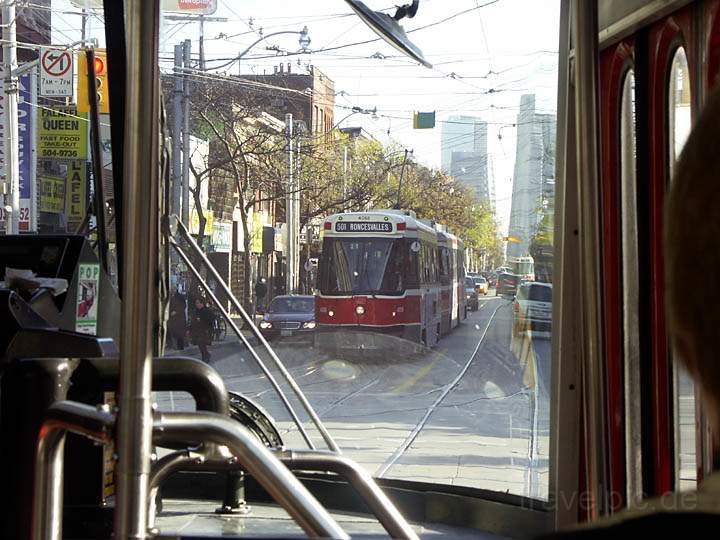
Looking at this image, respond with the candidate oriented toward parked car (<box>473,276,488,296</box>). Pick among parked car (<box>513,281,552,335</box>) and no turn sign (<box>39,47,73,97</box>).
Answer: parked car (<box>513,281,552,335</box>)

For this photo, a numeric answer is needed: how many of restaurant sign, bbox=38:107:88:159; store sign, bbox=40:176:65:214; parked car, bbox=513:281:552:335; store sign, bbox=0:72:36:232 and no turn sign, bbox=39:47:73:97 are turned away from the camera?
1

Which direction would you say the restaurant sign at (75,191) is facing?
toward the camera

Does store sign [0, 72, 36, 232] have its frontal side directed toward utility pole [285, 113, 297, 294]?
no

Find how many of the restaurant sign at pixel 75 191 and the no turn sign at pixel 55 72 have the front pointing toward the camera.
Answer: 2

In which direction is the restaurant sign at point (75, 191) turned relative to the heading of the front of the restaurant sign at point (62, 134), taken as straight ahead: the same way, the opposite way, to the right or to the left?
the same way

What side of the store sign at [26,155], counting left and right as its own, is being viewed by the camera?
front

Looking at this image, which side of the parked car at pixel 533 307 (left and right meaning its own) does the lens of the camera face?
back

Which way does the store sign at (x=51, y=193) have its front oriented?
toward the camera

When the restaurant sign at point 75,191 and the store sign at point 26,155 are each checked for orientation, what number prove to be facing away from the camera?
0

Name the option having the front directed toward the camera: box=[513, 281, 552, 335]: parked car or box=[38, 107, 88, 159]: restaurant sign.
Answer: the restaurant sign

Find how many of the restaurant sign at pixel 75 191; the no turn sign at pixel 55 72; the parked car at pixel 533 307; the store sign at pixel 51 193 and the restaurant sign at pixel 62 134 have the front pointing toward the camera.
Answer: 4

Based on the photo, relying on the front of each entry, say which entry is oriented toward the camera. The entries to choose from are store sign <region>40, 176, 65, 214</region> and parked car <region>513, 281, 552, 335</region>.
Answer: the store sign
